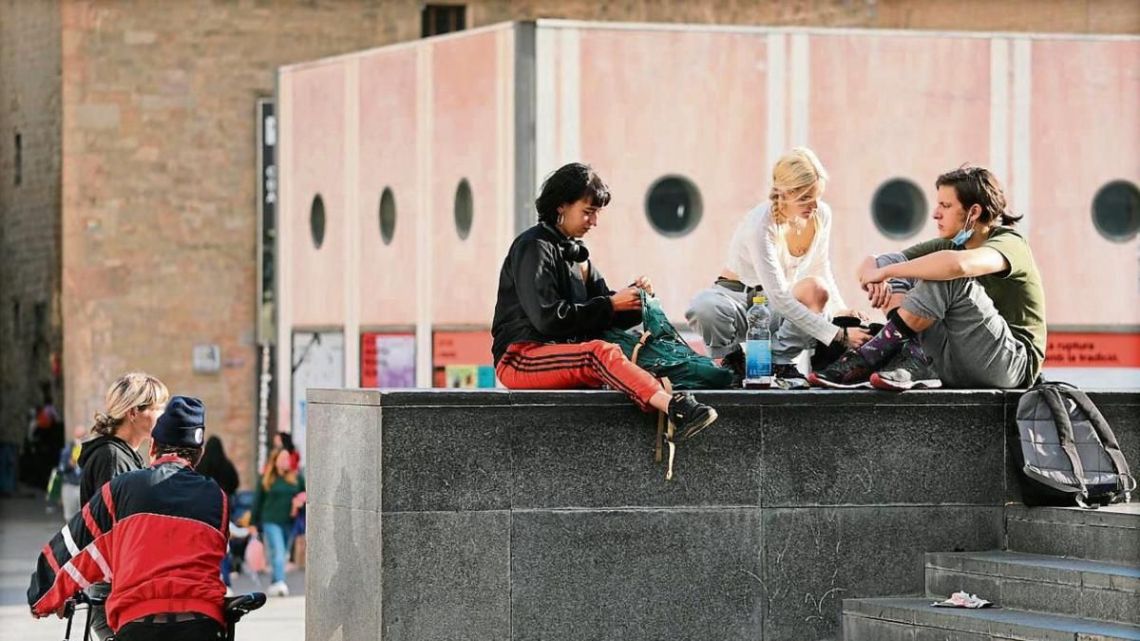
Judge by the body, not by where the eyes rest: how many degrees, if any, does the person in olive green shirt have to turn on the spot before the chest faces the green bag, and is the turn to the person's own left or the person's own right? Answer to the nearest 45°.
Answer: approximately 45° to the person's own left

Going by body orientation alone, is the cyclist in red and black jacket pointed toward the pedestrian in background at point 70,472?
yes

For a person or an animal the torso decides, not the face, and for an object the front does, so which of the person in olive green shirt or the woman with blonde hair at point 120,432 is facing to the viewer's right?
the woman with blonde hair

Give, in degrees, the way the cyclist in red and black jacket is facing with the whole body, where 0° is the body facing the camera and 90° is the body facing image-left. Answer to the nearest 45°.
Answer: approximately 180°

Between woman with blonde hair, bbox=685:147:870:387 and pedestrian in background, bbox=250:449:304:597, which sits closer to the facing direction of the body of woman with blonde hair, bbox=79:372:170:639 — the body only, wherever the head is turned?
the woman with blonde hair

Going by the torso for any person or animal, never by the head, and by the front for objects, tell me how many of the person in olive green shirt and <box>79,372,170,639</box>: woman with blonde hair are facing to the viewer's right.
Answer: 1

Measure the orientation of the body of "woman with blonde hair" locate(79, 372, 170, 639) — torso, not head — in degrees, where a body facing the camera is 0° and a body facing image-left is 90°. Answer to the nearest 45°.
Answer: approximately 270°

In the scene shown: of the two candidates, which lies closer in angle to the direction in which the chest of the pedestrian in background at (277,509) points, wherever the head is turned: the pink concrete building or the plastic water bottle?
the plastic water bottle

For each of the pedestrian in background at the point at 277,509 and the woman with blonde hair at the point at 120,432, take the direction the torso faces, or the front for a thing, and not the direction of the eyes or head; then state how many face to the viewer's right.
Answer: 1

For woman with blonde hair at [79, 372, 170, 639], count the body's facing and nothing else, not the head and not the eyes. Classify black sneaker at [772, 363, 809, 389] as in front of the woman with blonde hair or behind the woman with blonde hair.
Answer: in front

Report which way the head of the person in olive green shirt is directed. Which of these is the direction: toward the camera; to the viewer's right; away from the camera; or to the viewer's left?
to the viewer's left

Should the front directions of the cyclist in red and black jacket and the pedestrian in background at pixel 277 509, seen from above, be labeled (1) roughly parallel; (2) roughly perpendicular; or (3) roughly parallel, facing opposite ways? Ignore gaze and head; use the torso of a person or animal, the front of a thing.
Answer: roughly parallel, facing opposite ways

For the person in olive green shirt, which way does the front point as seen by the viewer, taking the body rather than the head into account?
to the viewer's left

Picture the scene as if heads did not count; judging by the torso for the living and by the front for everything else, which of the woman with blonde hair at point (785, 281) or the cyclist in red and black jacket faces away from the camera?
the cyclist in red and black jacket

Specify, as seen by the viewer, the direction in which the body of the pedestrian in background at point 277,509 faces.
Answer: toward the camera

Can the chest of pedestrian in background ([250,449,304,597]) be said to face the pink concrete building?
no

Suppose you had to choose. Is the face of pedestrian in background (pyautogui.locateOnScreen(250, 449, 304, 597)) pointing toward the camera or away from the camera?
toward the camera

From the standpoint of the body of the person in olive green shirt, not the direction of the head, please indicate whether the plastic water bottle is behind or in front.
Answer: in front

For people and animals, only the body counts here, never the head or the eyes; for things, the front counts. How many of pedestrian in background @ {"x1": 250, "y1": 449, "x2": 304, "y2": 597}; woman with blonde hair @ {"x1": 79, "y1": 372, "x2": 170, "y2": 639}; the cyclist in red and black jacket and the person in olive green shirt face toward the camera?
1
